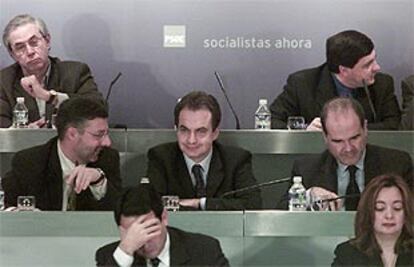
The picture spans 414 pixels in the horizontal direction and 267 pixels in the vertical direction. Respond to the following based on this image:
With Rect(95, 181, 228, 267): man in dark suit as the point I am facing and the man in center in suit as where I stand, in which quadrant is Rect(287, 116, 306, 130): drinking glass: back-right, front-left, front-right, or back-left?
back-left

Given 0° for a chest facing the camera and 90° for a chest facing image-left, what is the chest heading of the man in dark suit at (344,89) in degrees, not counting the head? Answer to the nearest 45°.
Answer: approximately 315°

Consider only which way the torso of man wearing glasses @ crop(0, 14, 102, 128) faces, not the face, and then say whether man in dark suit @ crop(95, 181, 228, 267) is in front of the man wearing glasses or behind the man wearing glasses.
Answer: in front

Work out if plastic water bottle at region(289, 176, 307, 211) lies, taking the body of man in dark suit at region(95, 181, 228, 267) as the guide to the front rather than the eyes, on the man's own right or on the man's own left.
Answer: on the man's own left

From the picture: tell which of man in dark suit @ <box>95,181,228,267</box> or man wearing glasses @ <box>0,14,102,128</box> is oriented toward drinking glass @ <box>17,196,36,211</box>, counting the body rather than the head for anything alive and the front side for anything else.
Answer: the man wearing glasses

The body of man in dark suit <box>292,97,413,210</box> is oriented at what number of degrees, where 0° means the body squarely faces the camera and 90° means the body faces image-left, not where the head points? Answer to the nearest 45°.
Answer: approximately 0°

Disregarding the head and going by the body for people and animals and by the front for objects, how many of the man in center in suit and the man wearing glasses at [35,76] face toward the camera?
2

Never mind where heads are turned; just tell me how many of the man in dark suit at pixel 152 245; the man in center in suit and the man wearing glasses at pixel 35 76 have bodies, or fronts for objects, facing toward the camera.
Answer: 3
